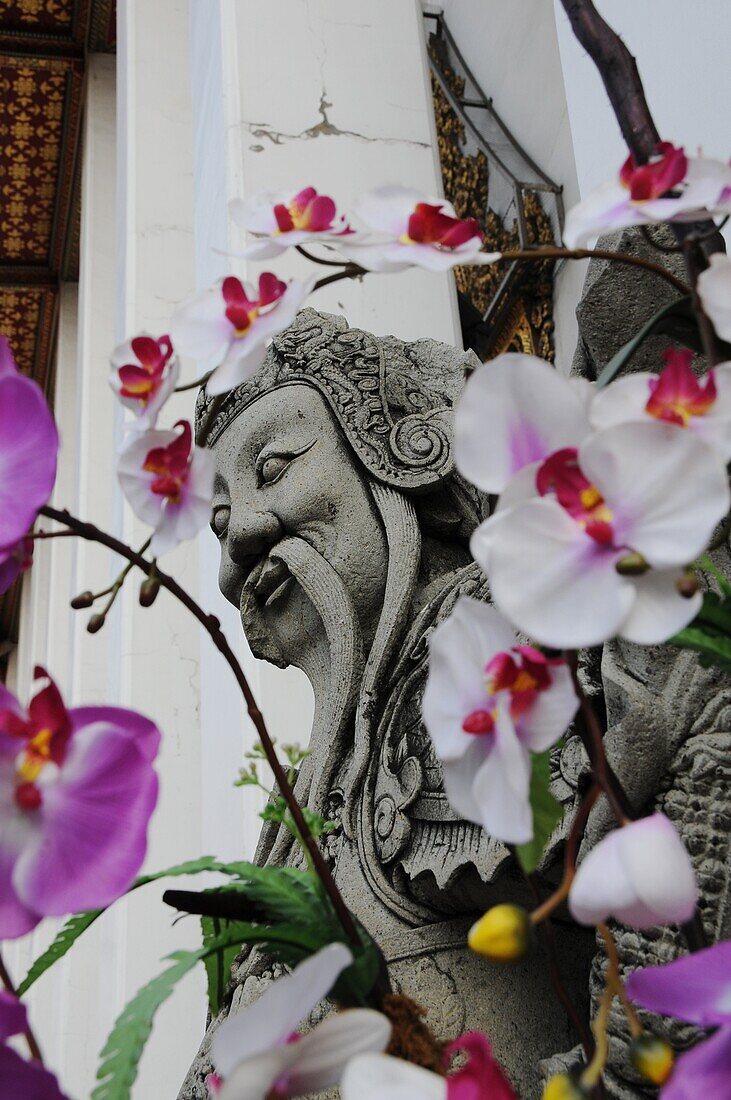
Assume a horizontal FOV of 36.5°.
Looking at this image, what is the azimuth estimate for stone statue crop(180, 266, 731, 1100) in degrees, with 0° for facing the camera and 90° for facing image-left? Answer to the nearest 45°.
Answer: approximately 45°

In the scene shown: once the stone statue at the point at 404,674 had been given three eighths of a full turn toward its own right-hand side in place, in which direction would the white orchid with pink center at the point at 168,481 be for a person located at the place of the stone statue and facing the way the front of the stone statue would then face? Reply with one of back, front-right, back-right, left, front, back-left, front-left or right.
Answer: back

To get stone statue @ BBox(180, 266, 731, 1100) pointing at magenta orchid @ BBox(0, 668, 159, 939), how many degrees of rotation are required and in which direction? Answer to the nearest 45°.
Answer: approximately 45° to its left

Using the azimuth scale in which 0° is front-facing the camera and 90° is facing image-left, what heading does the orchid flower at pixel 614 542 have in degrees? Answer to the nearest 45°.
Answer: approximately 0°

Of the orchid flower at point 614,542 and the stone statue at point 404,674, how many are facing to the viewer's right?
0

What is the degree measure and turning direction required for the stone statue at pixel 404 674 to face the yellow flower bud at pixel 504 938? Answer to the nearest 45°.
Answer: approximately 45° to its left

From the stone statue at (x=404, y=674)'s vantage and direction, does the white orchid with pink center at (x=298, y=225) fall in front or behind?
in front

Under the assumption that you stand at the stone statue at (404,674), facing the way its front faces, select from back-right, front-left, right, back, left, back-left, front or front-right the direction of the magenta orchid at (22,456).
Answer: front-left

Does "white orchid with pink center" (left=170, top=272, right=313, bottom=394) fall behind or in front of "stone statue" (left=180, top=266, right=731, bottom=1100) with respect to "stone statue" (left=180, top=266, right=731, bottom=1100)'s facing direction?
in front
